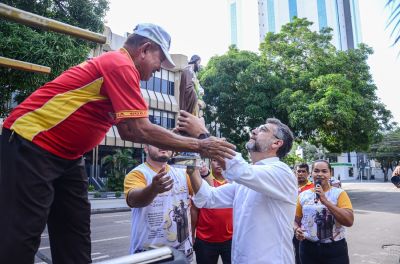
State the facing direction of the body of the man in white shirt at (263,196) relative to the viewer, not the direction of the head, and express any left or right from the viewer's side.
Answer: facing to the left of the viewer

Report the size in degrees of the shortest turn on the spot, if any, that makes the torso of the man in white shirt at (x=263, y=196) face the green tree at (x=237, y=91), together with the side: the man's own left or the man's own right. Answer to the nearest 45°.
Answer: approximately 90° to the man's own right

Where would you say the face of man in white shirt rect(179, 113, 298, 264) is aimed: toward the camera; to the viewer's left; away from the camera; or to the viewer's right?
to the viewer's left

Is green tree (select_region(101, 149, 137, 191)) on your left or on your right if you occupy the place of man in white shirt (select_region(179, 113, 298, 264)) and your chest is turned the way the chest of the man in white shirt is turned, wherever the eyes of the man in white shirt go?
on your right

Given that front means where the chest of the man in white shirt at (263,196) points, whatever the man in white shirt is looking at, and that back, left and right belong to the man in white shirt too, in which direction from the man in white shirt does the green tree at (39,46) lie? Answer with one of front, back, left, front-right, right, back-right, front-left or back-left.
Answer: front-right

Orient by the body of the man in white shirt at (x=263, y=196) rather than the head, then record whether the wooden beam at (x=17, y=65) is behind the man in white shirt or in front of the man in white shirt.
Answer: in front

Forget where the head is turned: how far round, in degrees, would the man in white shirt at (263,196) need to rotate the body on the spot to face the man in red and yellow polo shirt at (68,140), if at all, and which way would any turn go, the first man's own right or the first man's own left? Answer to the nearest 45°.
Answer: approximately 45° to the first man's own left
